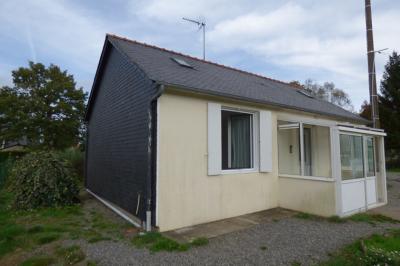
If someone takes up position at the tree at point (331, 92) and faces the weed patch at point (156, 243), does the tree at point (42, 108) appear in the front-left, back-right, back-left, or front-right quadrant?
front-right

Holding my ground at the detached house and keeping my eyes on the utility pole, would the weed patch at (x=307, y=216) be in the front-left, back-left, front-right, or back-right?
front-right

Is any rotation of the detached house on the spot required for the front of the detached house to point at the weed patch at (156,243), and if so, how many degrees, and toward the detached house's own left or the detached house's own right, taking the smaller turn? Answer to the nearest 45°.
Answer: approximately 45° to the detached house's own right

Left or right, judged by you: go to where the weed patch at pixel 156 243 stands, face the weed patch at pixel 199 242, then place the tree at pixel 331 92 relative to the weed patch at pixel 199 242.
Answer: left

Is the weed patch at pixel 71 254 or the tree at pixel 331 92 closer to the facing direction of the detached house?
the weed patch

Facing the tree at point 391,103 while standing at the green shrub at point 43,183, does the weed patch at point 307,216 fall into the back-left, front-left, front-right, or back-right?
front-right

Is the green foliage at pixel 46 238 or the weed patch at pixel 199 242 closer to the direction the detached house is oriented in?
the weed patch

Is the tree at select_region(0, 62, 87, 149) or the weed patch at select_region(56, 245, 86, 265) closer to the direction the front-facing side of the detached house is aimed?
the weed patch

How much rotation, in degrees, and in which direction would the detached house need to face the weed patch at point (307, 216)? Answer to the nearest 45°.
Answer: approximately 45° to its left

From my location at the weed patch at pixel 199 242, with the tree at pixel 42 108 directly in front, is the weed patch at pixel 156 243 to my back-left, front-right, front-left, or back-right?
front-left

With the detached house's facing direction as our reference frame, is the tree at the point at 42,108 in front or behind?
behind

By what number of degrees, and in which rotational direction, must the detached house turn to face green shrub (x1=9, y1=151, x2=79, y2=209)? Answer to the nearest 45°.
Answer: approximately 135° to its right

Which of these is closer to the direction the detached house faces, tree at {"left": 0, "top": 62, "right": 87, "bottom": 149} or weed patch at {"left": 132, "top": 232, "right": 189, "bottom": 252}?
the weed patch

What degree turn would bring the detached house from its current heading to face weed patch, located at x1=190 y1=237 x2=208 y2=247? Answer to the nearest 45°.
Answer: approximately 45° to its right

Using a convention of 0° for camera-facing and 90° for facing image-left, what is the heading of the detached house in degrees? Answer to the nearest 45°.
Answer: approximately 315°
